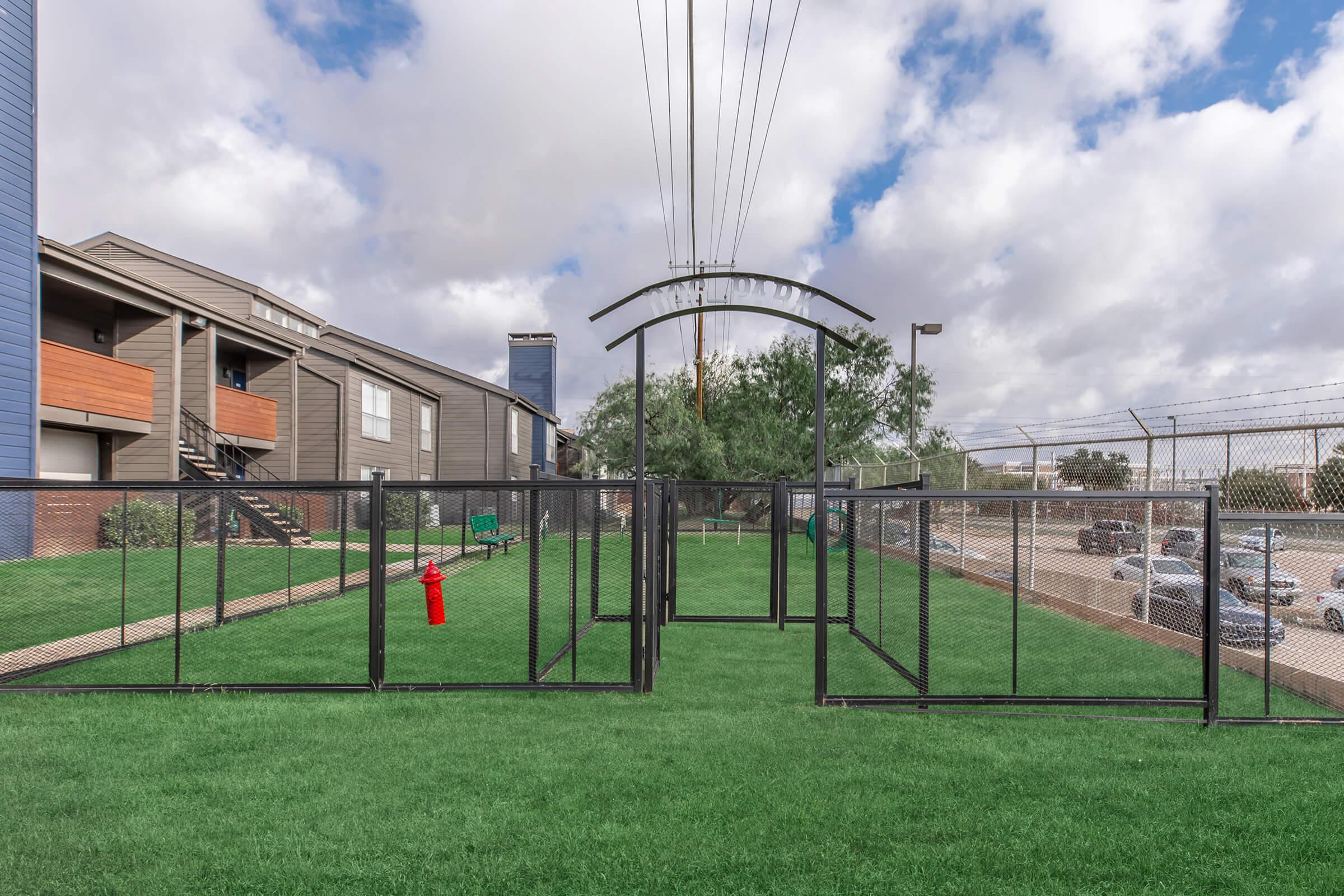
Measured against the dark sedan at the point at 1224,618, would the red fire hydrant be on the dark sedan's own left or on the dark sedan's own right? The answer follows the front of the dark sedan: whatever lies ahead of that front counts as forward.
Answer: on the dark sedan's own right

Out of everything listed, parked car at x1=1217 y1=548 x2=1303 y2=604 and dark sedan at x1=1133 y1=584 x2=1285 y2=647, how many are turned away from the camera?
0

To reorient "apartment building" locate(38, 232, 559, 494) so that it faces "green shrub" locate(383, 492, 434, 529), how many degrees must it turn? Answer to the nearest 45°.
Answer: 0° — it already faces it

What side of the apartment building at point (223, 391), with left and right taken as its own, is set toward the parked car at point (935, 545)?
front

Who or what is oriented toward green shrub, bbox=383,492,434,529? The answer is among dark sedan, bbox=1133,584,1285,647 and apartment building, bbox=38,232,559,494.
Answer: the apartment building

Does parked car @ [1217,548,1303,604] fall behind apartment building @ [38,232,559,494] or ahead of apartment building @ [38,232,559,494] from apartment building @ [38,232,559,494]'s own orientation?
ahead

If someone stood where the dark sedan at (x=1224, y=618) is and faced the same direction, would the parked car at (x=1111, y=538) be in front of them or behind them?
behind

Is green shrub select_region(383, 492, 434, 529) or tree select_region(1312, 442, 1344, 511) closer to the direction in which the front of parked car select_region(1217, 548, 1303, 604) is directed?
the tree

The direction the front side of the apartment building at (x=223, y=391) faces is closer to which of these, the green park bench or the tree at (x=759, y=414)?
the green park bench

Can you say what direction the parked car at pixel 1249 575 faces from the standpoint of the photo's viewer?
facing the viewer and to the right of the viewer
